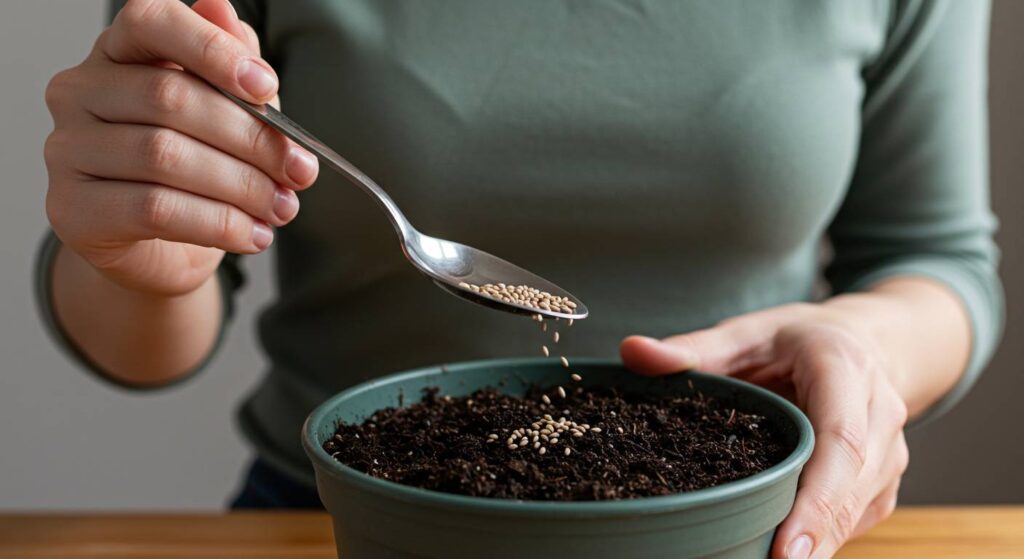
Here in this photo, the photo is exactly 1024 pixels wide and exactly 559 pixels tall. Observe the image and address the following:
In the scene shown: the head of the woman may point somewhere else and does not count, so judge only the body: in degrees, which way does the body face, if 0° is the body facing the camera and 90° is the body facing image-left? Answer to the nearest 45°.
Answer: approximately 0°
